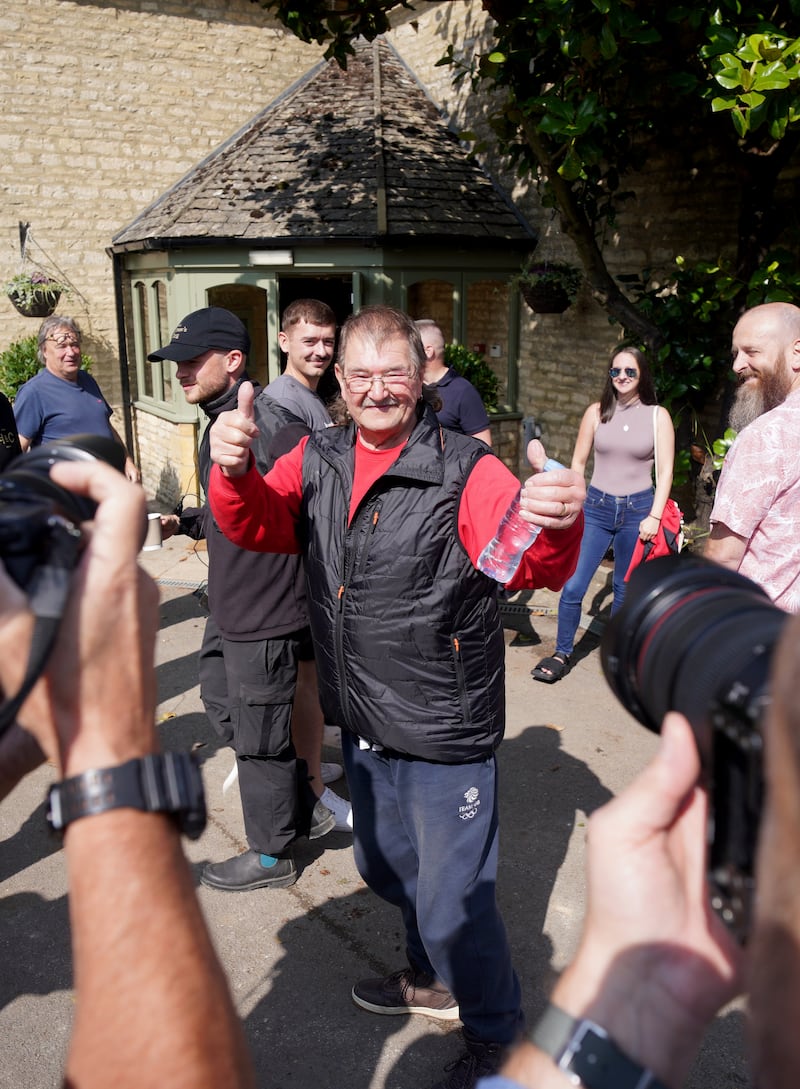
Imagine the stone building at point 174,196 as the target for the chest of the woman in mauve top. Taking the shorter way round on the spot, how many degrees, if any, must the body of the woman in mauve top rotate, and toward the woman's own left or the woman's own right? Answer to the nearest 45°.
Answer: approximately 135° to the woman's own right

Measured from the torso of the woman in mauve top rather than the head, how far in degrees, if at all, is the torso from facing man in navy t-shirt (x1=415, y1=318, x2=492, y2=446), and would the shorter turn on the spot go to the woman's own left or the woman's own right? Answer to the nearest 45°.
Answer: approximately 90° to the woman's own right

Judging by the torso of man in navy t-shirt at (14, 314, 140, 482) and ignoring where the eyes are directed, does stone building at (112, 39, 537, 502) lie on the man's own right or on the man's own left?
on the man's own left

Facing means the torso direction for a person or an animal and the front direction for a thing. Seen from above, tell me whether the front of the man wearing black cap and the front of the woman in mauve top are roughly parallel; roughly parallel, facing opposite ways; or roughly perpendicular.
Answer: roughly perpendicular
